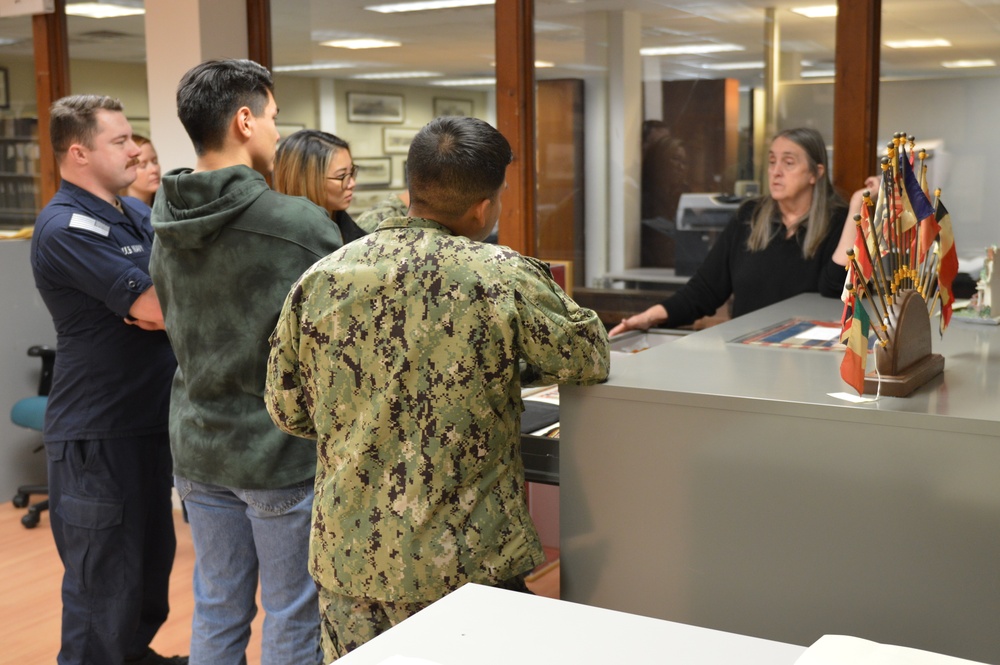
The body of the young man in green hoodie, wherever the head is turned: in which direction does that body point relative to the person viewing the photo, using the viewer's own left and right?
facing away from the viewer and to the right of the viewer

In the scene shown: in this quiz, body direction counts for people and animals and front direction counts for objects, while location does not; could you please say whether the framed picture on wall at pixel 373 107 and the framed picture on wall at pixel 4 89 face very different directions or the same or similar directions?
same or similar directions

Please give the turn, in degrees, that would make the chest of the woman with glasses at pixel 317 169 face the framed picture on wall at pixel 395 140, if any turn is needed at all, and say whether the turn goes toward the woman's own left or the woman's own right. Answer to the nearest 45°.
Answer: approximately 90° to the woman's own left

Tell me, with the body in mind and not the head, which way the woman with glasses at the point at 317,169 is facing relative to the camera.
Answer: to the viewer's right

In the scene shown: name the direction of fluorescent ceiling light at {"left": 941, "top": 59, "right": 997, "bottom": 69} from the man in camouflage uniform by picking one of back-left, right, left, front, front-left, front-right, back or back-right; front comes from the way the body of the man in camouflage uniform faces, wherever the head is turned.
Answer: front

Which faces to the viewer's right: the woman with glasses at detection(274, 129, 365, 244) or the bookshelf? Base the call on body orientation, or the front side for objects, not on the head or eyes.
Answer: the woman with glasses

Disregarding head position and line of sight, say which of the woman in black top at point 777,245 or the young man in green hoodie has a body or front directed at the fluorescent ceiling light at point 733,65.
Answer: the young man in green hoodie

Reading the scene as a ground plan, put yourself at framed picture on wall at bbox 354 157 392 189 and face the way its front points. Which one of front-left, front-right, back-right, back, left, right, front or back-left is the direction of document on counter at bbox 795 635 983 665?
front

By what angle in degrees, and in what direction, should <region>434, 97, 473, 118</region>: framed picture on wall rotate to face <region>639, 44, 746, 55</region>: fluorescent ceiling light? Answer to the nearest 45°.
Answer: approximately 45° to its left

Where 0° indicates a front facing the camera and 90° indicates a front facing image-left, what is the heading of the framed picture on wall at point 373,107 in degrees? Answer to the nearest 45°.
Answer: approximately 0°

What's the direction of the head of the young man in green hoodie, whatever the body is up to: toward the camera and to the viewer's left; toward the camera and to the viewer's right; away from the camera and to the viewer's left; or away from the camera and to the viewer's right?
away from the camera and to the viewer's right

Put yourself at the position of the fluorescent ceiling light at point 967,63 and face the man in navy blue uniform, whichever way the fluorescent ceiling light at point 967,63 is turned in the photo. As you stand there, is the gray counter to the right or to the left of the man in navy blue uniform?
left

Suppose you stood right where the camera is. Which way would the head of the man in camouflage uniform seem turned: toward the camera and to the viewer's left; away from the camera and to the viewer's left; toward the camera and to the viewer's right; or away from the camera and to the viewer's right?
away from the camera and to the viewer's right

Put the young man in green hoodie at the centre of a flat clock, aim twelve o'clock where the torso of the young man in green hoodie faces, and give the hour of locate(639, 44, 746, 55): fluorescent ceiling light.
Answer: The fluorescent ceiling light is roughly at 12 o'clock from the young man in green hoodie.

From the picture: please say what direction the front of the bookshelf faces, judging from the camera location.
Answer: facing the viewer
